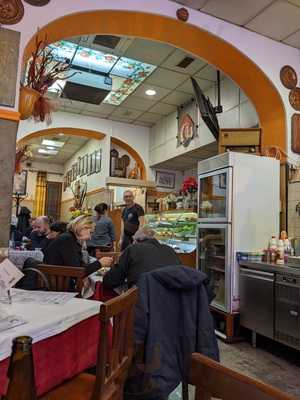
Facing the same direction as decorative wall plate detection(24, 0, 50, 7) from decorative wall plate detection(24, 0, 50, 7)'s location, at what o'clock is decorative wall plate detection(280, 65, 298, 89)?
decorative wall plate detection(280, 65, 298, 89) is roughly at 9 o'clock from decorative wall plate detection(24, 0, 50, 7).

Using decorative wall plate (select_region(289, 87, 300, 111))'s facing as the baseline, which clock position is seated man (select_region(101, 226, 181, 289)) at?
The seated man is roughly at 3 o'clock from the decorative wall plate.

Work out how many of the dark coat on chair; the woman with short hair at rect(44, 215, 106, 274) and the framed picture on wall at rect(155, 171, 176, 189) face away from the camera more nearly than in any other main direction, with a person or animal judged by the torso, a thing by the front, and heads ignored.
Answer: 1

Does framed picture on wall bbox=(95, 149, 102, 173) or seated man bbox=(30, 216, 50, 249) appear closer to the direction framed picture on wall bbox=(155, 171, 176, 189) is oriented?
the seated man

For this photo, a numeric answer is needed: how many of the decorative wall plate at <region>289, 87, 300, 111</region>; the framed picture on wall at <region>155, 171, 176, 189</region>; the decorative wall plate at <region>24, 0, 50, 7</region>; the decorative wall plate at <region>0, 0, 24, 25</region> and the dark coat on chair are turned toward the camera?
4

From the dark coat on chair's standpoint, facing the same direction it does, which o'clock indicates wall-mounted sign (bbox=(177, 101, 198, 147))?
The wall-mounted sign is roughly at 12 o'clock from the dark coat on chair.

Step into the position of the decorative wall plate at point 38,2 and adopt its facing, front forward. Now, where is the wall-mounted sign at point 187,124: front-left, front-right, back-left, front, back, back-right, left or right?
back-left

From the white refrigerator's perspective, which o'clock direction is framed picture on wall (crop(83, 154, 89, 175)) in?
The framed picture on wall is roughly at 3 o'clock from the white refrigerator.

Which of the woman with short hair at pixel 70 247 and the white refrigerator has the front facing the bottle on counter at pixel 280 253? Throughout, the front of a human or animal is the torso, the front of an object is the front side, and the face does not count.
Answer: the woman with short hair

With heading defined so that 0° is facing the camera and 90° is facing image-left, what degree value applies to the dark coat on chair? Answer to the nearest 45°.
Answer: approximately 180°

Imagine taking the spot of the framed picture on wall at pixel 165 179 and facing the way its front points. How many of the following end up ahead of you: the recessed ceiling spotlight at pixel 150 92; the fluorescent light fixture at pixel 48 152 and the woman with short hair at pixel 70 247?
2
